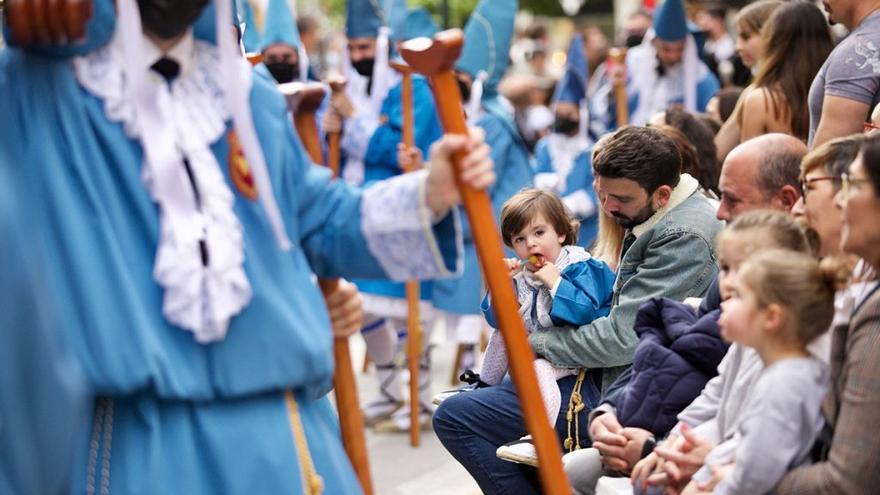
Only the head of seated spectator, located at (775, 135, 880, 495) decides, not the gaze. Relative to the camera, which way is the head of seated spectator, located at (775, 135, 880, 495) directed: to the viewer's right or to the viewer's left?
to the viewer's left

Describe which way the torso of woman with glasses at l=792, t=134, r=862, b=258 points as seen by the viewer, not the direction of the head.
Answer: to the viewer's left

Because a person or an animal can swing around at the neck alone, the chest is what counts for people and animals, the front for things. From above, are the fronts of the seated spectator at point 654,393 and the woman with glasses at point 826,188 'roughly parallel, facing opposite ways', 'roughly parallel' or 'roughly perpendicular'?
roughly parallel

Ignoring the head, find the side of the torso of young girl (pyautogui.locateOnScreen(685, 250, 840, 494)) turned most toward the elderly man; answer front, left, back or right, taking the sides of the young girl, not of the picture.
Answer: right

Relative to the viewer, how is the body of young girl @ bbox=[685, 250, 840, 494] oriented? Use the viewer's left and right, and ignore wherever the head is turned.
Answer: facing to the left of the viewer

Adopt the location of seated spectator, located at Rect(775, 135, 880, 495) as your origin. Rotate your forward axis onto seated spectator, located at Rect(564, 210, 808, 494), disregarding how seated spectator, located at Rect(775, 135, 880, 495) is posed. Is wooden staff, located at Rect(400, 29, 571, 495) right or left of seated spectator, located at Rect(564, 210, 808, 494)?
left

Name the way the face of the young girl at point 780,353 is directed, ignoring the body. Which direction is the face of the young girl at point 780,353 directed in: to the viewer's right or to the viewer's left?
to the viewer's left

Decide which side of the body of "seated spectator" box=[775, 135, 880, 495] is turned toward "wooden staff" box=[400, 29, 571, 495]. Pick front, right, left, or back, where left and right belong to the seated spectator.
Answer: front

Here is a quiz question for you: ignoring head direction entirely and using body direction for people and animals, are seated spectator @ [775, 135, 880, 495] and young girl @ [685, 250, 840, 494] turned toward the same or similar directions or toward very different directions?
same or similar directions

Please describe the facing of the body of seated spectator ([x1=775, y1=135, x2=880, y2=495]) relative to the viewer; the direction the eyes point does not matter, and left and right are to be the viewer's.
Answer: facing to the left of the viewer

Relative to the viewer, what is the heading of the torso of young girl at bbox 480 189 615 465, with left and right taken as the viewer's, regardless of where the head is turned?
facing the viewer and to the left of the viewer

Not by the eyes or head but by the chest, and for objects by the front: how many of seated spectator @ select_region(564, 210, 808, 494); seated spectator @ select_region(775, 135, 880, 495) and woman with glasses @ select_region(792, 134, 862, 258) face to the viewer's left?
3

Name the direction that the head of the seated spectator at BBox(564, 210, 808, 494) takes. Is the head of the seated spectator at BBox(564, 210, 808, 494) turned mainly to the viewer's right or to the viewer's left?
to the viewer's left

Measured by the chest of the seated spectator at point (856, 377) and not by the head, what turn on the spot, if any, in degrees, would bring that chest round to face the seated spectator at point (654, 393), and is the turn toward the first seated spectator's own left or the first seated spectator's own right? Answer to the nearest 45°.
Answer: approximately 45° to the first seated spectator's own right
